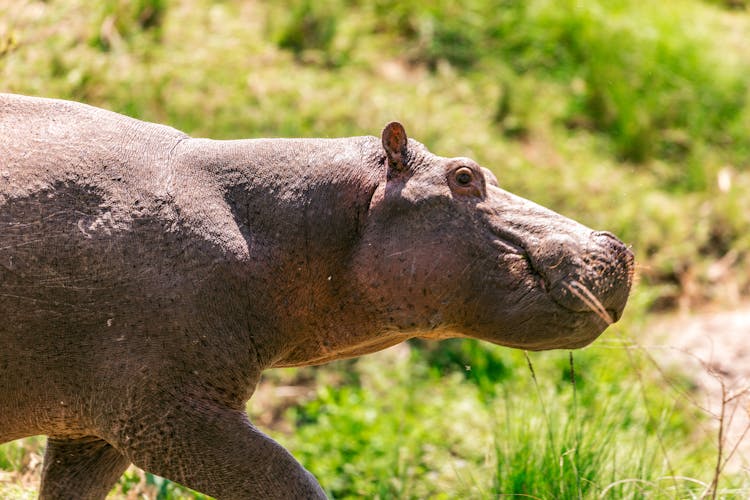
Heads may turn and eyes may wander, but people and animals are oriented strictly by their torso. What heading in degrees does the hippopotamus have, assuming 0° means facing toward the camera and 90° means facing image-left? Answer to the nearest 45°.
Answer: approximately 270°
